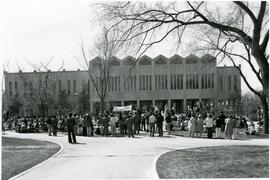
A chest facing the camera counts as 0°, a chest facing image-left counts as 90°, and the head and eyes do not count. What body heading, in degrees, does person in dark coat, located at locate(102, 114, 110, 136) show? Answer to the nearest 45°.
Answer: approximately 180°
